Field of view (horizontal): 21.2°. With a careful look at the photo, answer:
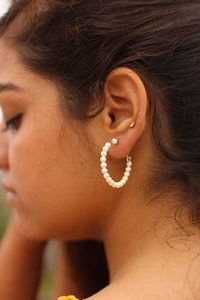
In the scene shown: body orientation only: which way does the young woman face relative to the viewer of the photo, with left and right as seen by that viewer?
facing to the left of the viewer

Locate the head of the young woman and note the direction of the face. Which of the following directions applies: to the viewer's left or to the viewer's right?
to the viewer's left
